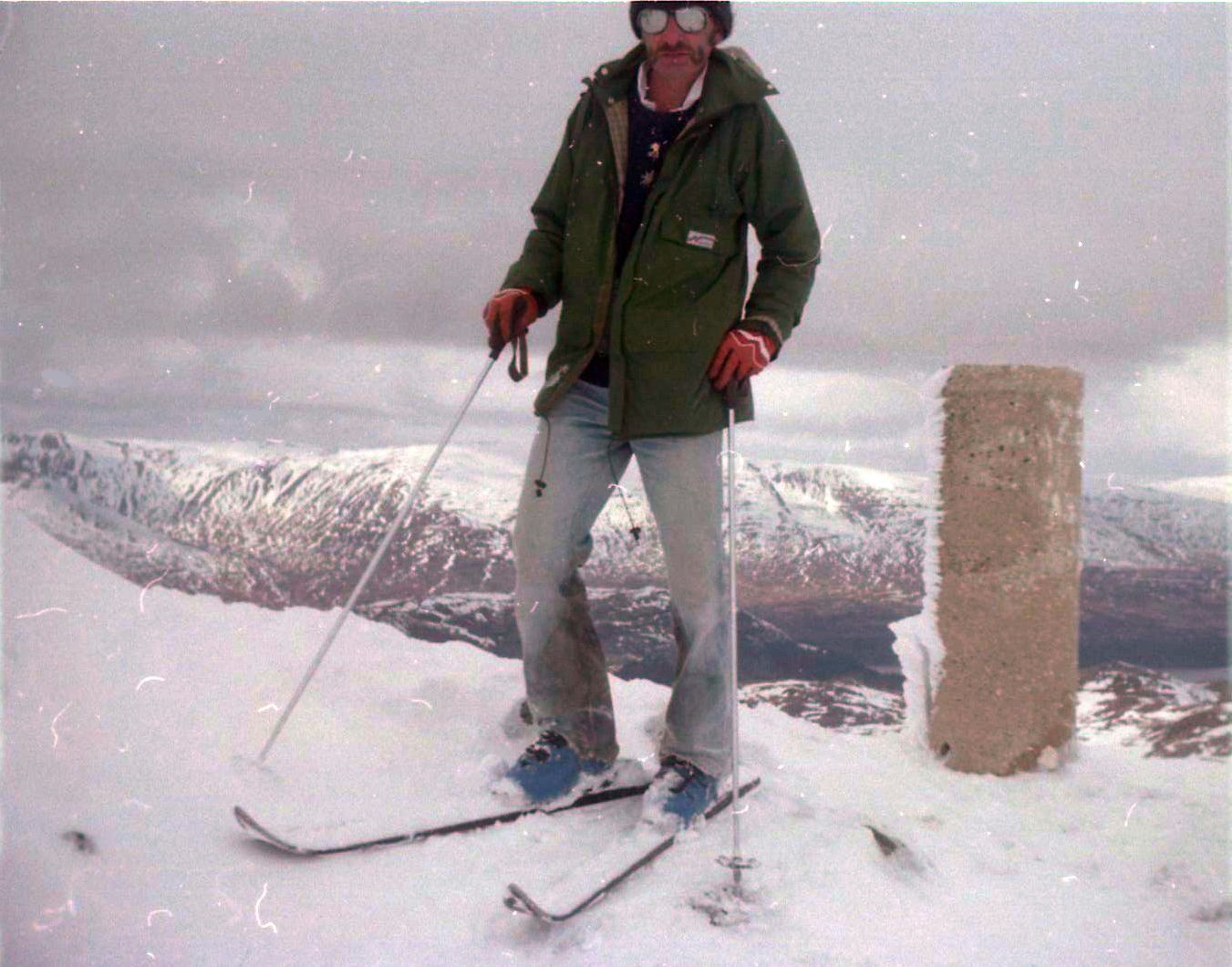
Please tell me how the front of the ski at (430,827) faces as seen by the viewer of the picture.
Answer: facing the viewer and to the left of the viewer
